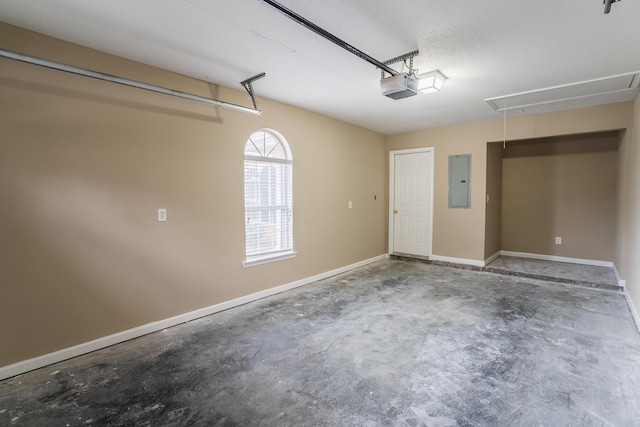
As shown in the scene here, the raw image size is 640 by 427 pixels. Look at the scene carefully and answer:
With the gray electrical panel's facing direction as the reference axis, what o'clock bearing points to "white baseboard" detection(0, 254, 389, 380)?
The white baseboard is roughly at 1 o'clock from the gray electrical panel.

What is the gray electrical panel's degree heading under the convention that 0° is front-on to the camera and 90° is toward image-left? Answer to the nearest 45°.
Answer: approximately 0°

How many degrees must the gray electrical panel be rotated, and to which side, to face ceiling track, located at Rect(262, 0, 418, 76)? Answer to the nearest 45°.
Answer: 0° — it already faces it

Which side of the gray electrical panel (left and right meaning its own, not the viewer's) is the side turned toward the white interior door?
right

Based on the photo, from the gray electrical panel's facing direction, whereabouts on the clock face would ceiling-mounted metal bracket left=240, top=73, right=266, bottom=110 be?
The ceiling-mounted metal bracket is roughly at 1 o'clock from the gray electrical panel.

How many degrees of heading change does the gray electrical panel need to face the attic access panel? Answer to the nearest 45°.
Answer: approximately 45° to its left
